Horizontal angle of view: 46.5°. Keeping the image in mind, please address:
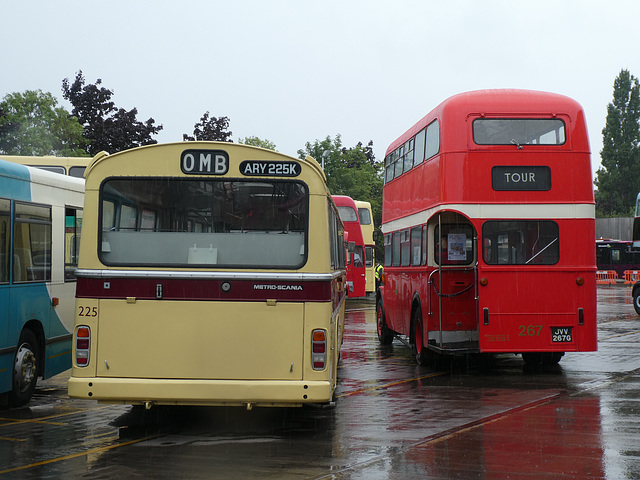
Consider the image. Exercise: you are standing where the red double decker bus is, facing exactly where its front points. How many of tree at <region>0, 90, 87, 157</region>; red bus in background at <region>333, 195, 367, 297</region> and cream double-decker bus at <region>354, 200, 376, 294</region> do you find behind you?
0

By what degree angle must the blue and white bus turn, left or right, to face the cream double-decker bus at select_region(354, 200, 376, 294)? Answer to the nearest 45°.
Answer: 0° — it already faces it

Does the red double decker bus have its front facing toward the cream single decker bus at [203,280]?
no

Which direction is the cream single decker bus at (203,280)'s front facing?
away from the camera

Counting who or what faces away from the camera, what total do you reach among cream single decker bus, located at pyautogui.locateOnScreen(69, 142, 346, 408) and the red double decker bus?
2

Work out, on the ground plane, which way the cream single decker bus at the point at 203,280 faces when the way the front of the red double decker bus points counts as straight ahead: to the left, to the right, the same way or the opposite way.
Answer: the same way

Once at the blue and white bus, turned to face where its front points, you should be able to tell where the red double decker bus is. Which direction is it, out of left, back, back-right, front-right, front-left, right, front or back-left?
front-right

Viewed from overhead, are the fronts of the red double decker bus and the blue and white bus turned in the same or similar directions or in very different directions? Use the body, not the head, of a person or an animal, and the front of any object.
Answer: same or similar directions

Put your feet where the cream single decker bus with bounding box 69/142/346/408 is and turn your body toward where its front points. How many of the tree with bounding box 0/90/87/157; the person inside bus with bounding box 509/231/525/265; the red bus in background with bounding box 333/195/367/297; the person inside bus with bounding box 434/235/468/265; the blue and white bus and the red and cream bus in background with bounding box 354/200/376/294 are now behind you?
0

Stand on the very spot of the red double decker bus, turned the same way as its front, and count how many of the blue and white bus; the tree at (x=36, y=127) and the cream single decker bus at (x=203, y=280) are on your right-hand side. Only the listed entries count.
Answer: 0

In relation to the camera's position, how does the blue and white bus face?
facing away from the viewer and to the right of the viewer

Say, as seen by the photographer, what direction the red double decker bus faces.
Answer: facing away from the viewer
